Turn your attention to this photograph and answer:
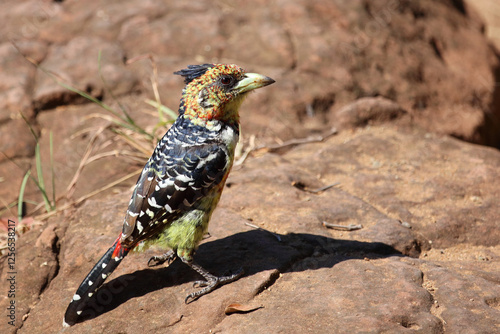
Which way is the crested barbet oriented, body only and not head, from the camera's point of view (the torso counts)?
to the viewer's right

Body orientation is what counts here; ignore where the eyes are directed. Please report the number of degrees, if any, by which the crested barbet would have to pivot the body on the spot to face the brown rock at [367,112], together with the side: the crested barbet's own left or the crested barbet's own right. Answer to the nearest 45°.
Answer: approximately 45° to the crested barbet's own left

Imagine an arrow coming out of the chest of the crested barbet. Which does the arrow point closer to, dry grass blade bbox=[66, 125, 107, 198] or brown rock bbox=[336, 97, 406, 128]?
the brown rock

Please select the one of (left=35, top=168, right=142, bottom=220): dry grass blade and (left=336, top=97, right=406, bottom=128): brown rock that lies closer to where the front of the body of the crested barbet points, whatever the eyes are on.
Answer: the brown rock
